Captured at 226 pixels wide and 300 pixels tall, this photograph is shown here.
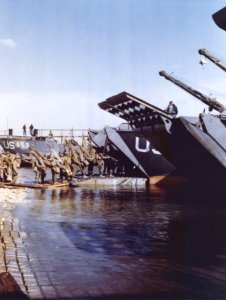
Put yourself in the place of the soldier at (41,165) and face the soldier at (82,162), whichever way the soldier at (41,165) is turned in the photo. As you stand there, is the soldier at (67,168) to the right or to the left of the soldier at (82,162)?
right

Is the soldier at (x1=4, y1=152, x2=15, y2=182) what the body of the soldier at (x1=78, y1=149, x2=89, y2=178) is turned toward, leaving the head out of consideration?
no

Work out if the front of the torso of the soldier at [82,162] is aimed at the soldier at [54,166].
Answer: no

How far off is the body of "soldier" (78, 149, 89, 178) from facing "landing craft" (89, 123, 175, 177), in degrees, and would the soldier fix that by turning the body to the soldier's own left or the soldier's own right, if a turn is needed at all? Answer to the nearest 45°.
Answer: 0° — they already face it

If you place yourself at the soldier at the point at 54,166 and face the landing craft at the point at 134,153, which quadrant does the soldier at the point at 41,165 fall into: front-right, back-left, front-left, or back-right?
back-left

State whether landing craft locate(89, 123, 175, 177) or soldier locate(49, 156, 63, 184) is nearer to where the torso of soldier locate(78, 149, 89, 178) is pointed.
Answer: the landing craft

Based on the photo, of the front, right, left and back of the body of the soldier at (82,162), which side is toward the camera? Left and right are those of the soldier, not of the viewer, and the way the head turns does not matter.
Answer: right

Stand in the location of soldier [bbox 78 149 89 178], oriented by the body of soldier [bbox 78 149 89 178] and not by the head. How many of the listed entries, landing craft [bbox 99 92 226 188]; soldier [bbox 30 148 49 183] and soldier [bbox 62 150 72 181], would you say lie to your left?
0

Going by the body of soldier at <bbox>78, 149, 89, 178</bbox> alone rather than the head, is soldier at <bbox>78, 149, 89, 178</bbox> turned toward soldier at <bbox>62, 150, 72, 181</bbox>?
no

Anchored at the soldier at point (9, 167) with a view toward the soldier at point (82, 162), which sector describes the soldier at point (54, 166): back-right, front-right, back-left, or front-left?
front-right

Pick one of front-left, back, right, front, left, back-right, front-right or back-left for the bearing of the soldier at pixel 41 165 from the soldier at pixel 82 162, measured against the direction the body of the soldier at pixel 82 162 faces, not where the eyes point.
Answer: back-right

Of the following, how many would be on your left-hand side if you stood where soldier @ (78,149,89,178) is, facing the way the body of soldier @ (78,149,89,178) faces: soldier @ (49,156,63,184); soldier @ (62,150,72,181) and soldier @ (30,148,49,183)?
0
